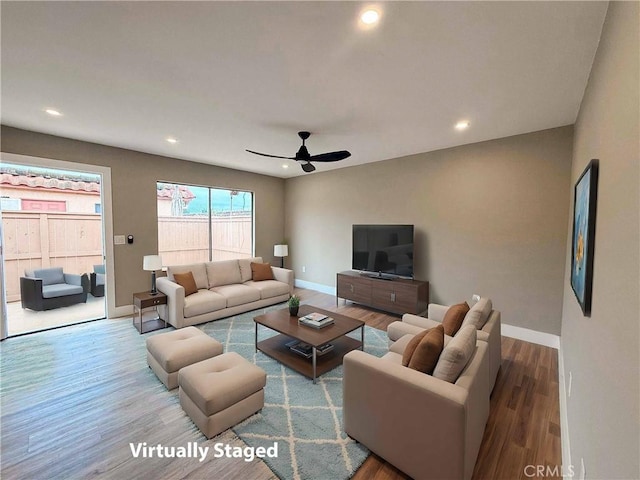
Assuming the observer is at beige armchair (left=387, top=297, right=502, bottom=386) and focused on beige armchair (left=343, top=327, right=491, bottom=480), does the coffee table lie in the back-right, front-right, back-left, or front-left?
front-right

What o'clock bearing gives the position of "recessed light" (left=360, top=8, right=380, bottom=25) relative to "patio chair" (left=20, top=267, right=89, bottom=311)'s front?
The recessed light is roughly at 1 o'clock from the patio chair.

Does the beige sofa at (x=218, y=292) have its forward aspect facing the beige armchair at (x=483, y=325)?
yes

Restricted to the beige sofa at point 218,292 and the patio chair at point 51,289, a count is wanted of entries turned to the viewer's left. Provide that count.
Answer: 0

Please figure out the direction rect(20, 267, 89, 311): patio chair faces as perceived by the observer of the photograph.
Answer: facing the viewer and to the right of the viewer

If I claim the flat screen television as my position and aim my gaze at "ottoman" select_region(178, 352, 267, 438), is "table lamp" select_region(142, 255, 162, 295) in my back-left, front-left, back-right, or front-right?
front-right

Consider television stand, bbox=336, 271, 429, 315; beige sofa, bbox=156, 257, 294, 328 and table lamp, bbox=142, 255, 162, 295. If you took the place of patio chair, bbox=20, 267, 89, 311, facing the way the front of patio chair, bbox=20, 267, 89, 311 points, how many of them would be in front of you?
3

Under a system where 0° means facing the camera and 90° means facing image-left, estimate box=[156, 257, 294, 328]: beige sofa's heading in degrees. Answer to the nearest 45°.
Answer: approximately 315°

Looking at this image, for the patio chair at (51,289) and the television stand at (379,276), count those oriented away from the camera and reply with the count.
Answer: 0

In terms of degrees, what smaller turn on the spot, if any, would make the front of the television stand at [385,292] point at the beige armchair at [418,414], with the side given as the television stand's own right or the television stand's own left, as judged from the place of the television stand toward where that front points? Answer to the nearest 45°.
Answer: approximately 45° to the television stand's own left

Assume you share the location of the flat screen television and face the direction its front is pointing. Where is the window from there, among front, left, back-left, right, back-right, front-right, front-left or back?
front-right

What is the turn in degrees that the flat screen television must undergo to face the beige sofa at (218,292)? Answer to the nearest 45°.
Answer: approximately 45° to its right

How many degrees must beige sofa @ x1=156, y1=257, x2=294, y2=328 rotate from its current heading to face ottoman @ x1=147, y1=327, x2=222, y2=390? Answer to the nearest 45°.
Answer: approximately 45° to its right

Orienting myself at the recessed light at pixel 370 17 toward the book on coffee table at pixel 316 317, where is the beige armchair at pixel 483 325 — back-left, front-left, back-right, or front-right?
front-right

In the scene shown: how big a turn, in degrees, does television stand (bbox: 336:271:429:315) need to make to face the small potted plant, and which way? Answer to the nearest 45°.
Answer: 0° — it already faces it

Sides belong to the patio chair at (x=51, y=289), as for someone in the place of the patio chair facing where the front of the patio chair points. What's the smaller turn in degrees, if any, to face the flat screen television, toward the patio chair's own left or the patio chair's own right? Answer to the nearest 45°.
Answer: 0° — it already faces it

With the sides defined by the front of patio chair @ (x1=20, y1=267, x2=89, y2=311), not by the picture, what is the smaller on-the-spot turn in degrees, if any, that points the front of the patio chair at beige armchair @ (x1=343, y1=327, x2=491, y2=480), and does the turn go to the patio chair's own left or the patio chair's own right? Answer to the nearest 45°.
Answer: approximately 45° to the patio chair's own right

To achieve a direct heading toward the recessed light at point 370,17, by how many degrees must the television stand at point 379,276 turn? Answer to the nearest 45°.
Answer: approximately 45° to its left

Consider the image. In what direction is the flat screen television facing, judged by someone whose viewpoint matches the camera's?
facing the viewer and to the left of the viewer
